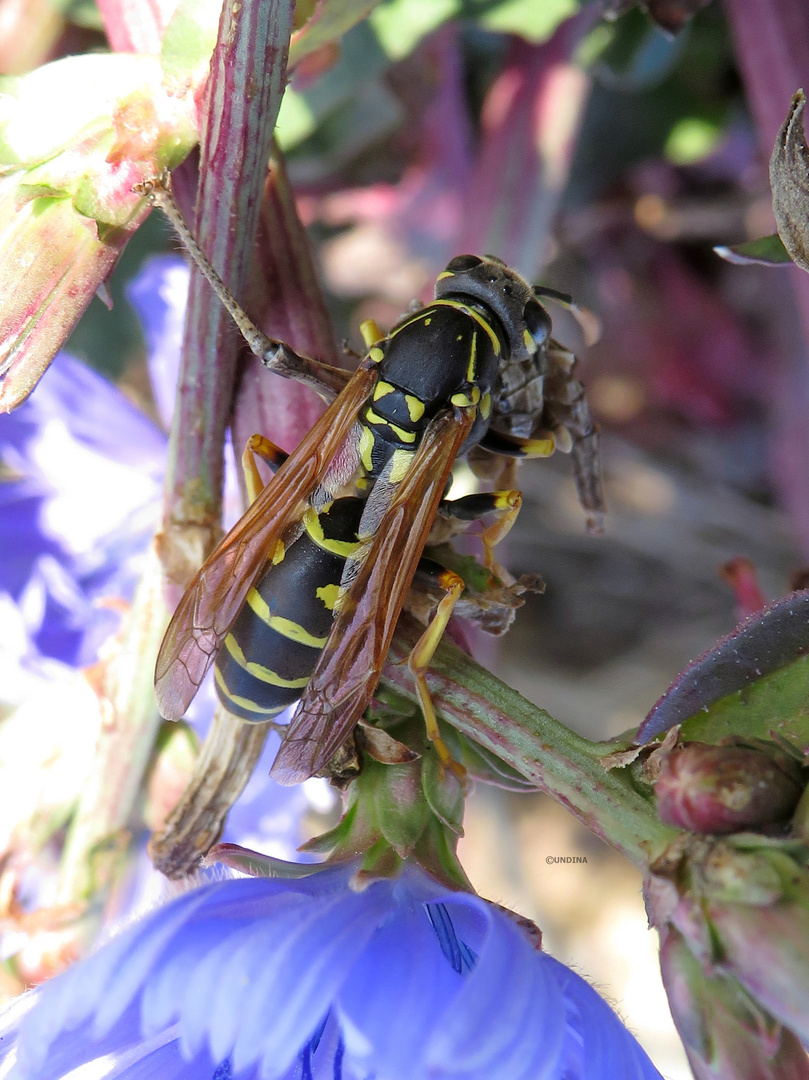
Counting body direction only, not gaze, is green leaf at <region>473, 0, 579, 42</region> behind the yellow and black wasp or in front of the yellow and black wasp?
in front

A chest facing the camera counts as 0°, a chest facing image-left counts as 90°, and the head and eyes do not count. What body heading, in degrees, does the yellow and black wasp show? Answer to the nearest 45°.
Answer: approximately 225°

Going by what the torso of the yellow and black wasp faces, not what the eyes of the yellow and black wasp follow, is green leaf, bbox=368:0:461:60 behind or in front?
in front
